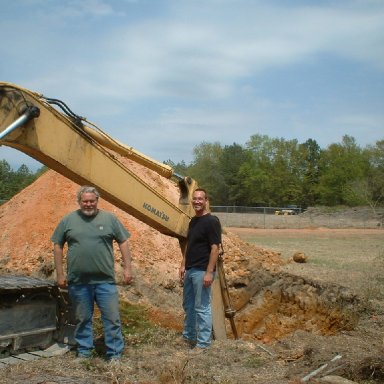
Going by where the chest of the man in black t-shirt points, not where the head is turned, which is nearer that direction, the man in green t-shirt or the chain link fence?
the man in green t-shirt

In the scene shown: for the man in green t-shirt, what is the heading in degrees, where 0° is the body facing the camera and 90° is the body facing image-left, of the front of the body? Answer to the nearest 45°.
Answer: approximately 0°

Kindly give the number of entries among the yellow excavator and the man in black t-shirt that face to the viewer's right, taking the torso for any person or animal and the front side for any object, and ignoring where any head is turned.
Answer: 1

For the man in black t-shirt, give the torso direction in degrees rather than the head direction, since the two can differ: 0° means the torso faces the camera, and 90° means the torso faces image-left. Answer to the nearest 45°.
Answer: approximately 45°

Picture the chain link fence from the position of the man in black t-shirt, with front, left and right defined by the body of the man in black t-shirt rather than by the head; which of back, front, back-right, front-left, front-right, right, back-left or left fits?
back-right

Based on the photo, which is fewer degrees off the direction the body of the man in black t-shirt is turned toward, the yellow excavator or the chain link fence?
the yellow excavator

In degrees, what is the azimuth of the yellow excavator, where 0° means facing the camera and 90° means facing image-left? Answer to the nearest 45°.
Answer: approximately 270°

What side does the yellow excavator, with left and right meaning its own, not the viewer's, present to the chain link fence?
left

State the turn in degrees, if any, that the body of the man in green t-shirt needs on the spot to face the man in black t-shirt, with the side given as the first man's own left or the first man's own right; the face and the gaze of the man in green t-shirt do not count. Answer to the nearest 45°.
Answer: approximately 135° to the first man's own left

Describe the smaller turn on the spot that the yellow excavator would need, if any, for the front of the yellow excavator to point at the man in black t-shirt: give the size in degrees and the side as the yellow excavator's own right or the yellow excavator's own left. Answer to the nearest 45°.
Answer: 0° — it already faces them

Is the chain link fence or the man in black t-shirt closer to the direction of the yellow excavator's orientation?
the man in black t-shirt
